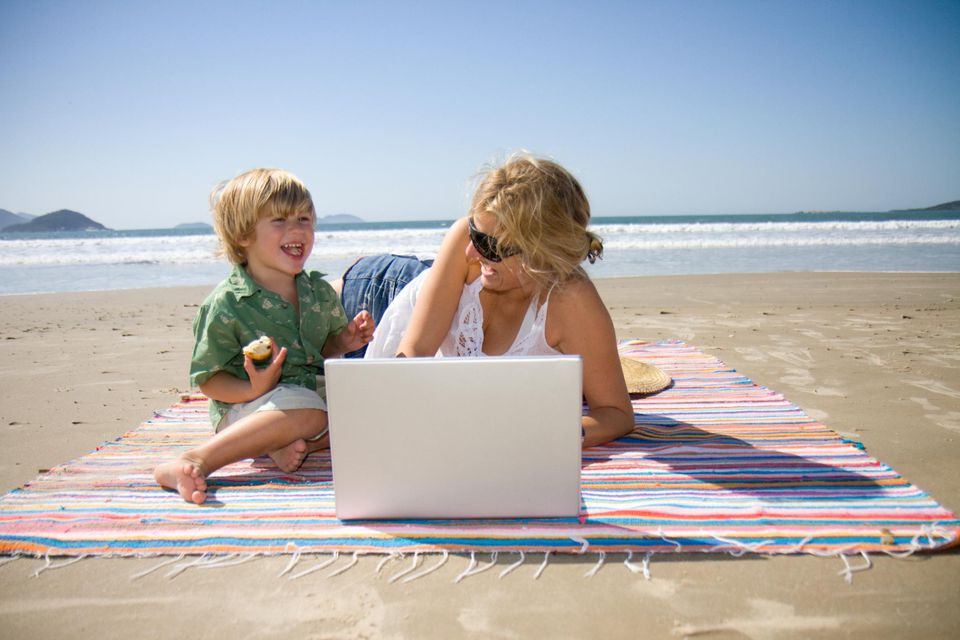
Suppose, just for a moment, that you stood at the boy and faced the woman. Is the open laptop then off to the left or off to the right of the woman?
right

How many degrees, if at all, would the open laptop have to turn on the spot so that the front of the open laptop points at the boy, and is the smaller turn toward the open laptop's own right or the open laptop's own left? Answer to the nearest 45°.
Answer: approximately 45° to the open laptop's own left

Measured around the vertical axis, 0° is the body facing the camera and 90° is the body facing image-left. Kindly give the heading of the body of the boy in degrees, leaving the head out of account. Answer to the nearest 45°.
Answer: approximately 315°

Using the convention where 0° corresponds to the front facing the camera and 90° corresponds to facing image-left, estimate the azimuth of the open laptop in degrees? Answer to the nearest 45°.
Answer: approximately 180°

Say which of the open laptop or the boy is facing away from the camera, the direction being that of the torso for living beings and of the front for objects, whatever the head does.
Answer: the open laptop

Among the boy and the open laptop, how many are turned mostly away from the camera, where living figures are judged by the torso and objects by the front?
1
